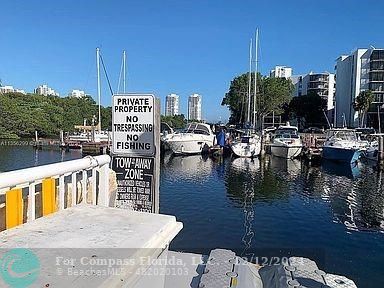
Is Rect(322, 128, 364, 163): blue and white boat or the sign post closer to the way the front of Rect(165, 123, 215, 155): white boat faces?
the sign post

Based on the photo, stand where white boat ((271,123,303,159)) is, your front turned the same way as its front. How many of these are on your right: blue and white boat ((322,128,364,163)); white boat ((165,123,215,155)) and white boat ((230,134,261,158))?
2

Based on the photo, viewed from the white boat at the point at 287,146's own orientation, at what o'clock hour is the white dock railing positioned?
The white dock railing is roughly at 12 o'clock from the white boat.

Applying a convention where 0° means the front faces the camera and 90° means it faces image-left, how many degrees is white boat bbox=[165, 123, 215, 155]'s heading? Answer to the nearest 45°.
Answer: approximately 45°

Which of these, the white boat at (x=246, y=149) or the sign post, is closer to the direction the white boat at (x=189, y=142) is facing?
the sign post

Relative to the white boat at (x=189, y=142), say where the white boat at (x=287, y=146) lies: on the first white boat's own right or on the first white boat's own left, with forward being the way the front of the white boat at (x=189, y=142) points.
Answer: on the first white boat's own left

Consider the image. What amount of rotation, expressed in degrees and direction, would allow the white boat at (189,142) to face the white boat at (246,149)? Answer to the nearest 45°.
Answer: approximately 135° to its left

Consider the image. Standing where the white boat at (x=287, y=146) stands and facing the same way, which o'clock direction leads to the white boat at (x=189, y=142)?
the white boat at (x=189, y=142) is roughly at 3 o'clock from the white boat at (x=287, y=146).
